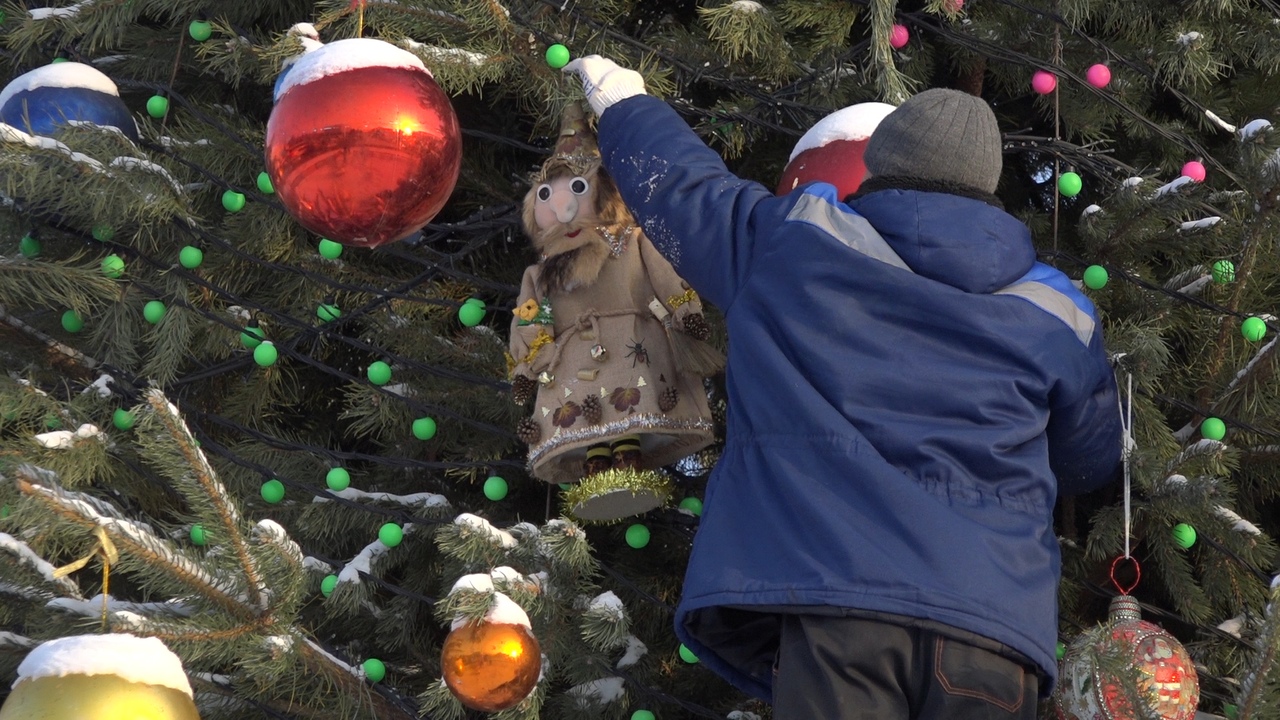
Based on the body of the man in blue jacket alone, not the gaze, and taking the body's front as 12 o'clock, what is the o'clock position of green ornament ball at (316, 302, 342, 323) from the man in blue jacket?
The green ornament ball is roughly at 10 o'clock from the man in blue jacket.

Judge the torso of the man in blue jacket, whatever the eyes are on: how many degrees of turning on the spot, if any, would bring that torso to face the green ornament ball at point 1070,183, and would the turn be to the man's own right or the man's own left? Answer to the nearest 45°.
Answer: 0° — they already face it

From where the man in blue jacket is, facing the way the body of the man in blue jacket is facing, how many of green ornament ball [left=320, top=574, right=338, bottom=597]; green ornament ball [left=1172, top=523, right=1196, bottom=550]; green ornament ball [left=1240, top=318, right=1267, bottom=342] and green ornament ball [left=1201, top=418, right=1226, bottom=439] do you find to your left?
1

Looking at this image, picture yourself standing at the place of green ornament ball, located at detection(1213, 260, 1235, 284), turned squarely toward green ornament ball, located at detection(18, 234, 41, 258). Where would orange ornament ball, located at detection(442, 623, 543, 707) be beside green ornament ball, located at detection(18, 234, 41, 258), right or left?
left

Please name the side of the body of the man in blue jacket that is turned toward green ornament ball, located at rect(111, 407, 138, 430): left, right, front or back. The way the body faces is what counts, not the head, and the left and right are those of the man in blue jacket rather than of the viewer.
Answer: left

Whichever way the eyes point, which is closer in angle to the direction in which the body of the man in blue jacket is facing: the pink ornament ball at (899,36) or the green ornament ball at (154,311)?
the pink ornament ball

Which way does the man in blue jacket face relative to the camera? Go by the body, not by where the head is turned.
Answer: away from the camera

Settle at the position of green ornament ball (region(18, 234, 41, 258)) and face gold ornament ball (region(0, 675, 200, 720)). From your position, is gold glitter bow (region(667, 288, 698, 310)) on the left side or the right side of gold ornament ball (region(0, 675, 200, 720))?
left

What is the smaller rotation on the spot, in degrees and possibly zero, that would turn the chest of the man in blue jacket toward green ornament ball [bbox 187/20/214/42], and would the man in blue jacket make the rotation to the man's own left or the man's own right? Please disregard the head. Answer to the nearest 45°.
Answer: approximately 45° to the man's own left

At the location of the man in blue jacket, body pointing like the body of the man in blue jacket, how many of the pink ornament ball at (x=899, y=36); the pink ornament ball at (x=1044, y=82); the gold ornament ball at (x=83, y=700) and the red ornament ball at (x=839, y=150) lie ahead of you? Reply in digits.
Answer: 3

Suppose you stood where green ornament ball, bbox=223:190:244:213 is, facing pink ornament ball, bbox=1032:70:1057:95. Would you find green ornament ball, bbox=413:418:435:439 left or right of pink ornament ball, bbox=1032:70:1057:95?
right

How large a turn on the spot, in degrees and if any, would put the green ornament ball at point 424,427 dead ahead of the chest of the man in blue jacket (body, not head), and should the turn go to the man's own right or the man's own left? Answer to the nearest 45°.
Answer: approximately 45° to the man's own left

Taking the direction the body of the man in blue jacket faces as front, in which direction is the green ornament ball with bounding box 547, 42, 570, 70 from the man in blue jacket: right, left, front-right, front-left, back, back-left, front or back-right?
front-left

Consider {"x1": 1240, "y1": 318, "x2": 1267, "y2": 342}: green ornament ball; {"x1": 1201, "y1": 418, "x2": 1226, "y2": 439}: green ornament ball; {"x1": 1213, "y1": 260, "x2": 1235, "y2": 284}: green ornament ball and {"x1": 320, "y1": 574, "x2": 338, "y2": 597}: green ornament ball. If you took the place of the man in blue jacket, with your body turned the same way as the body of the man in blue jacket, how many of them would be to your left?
1

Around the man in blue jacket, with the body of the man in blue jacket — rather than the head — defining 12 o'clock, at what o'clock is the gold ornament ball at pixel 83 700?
The gold ornament ball is roughly at 8 o'clock from the man in blue jacket.

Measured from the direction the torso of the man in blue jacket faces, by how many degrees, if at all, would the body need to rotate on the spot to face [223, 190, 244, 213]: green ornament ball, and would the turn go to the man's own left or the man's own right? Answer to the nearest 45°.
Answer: approximately 45° to the man's own left
